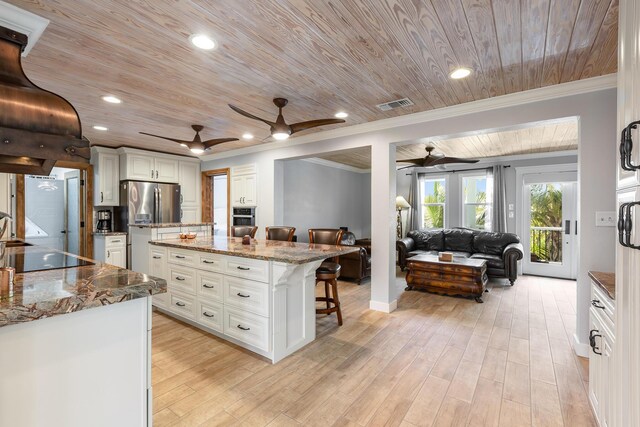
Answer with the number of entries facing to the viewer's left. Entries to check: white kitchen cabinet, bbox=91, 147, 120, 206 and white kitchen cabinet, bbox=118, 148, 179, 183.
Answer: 0

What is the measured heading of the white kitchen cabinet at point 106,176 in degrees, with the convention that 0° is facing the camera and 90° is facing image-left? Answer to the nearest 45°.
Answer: approximately 315°

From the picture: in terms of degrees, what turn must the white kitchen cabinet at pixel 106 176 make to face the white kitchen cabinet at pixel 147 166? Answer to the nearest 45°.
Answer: approximately 45° to its left

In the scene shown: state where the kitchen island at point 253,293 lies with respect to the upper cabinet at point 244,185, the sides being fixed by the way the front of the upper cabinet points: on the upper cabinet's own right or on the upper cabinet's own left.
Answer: on the upper cabinet's own left

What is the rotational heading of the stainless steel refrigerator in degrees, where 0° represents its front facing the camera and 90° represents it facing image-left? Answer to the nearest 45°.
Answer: approximately 315°

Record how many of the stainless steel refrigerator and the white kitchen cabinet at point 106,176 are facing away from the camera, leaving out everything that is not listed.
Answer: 0

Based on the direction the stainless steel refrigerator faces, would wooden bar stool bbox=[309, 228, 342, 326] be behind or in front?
in front

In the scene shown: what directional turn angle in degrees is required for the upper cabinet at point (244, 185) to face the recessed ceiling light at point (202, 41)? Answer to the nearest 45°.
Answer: approximately 45° to its left
